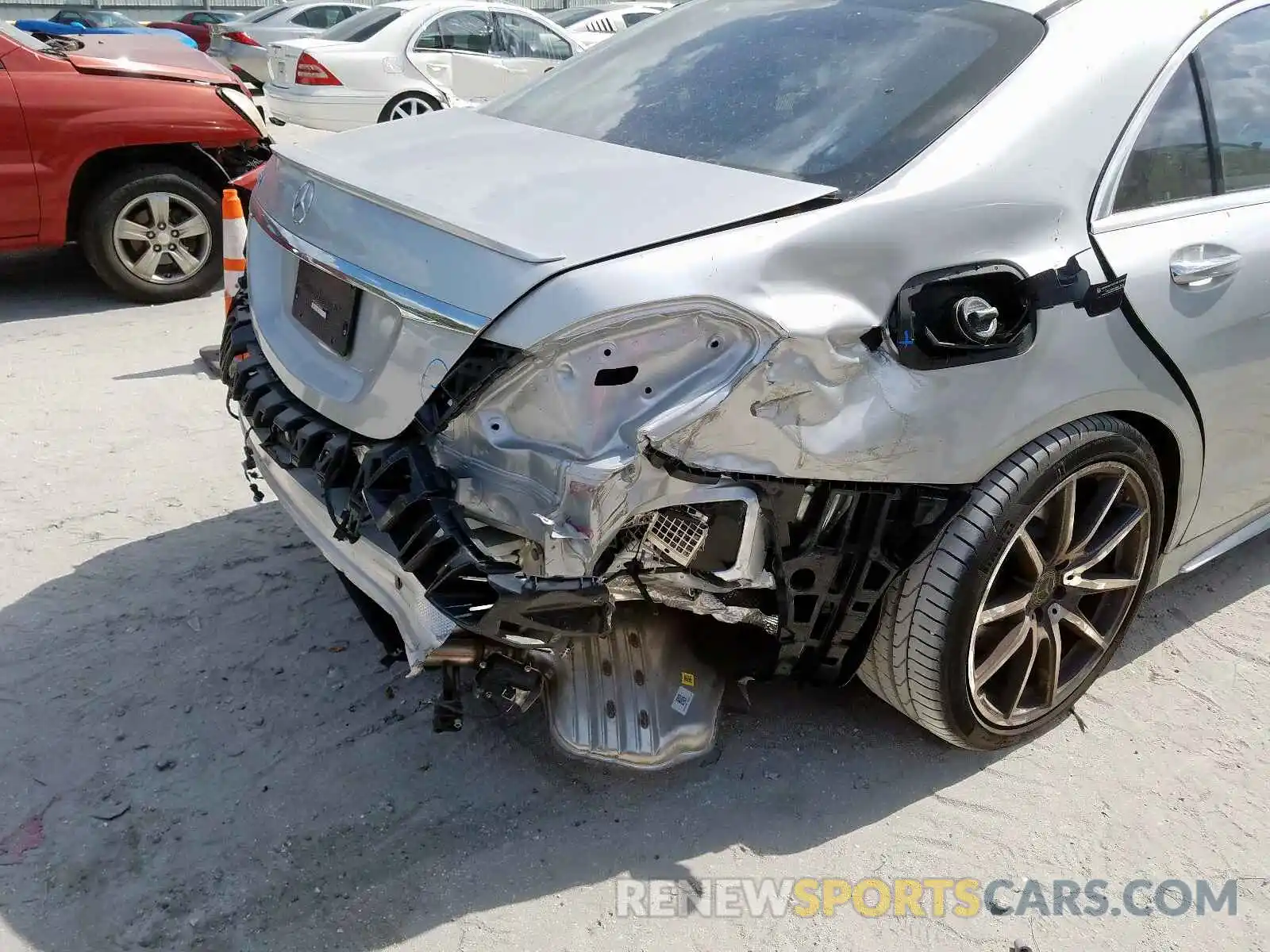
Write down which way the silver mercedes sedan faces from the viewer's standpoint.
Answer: facing away from the viewer and to the right of the viewer

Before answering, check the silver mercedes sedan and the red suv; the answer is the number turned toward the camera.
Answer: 0

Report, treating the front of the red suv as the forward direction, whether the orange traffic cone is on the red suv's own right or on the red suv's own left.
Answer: on the red suv's own right

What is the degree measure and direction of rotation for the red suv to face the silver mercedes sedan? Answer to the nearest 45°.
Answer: approximately 90° to its right

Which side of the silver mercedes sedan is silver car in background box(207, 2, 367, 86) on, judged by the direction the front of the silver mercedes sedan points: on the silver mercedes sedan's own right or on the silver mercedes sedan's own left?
on the silver mercedes sedan's own left

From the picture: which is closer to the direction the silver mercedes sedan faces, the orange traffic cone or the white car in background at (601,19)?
the white car in background

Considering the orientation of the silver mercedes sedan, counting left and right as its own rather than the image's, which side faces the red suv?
left

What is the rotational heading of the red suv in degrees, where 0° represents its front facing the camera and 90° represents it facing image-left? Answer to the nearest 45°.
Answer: approximately 270°

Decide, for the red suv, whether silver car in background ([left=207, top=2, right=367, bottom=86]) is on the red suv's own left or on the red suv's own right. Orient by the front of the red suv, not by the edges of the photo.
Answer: on the red suv's own left

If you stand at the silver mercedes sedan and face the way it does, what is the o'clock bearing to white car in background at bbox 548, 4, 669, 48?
The white car in background is roughly at 10 o'clock from the silver mercedes sedan.

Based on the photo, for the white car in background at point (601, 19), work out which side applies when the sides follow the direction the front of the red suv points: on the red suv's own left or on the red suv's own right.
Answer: on the red suv's own left

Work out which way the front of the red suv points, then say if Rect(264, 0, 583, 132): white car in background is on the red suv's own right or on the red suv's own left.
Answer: on the red suv's own left

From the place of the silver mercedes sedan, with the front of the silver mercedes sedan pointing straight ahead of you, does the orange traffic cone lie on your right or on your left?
on your left
